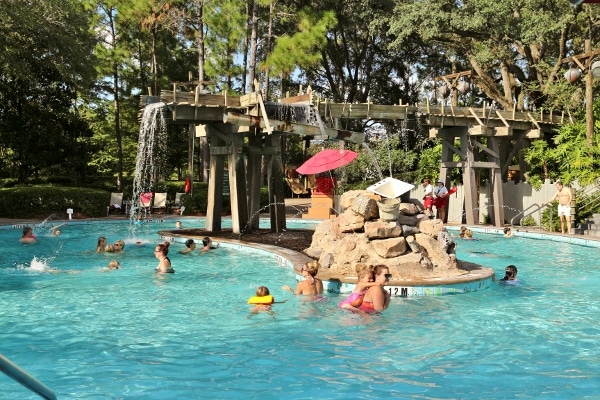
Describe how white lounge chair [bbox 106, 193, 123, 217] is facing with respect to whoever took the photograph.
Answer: facing the viewer and to the left of the viewer

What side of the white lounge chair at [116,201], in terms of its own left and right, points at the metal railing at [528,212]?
left

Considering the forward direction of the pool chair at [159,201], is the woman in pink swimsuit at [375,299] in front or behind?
in front

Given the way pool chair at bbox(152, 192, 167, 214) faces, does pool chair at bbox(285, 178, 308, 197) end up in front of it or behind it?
behind

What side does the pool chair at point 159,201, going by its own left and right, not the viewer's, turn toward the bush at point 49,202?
right

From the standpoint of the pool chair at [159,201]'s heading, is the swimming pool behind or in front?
in front

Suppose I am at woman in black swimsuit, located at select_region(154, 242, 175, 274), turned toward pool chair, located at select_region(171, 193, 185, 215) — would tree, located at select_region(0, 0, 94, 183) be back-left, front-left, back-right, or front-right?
front-left

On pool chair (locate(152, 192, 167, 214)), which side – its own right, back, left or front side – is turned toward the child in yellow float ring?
front

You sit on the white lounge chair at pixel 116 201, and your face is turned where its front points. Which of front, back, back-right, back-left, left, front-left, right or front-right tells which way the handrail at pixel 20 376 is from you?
front-left

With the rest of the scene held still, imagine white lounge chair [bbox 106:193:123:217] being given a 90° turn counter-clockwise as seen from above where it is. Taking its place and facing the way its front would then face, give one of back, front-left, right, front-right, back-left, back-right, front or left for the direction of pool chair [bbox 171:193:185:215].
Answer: front-left

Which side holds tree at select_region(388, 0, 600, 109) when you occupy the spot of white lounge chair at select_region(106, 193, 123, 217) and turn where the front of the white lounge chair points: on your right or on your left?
on your left

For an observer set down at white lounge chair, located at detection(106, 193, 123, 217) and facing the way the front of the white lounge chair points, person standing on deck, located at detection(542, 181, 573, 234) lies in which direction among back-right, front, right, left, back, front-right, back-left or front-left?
left

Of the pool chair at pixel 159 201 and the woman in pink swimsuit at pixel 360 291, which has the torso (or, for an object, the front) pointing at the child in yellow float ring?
the pool chair

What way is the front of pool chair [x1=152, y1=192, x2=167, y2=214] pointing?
toward the camera
